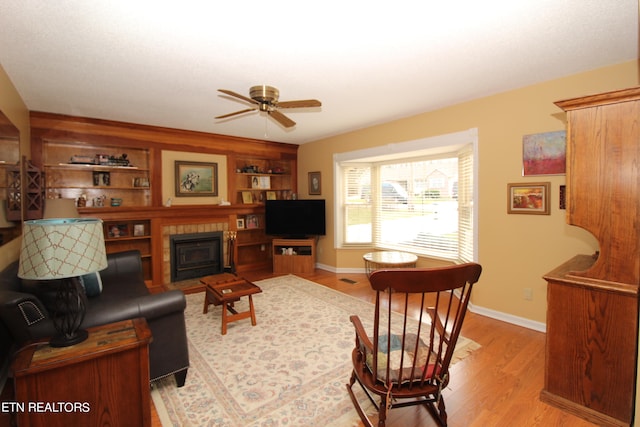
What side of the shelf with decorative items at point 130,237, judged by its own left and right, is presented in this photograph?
front

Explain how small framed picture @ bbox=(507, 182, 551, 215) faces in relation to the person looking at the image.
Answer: facing the viewer and to the left of the viewer

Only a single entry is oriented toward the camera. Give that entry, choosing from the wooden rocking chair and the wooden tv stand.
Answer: the wooden tv stand

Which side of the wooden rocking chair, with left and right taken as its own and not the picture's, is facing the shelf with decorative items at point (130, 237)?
front

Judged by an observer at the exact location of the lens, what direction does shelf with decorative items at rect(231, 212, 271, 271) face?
facing the viewer and to the right of the viewer

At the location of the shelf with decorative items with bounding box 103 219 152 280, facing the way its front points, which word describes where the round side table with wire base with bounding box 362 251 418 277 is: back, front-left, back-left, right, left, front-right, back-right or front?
front-left

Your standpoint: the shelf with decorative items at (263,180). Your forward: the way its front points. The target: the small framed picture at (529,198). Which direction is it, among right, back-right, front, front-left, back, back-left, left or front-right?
front-left

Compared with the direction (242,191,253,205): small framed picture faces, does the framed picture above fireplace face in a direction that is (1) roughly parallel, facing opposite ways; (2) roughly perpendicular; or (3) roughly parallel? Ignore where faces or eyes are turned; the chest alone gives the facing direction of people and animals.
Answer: roughly parallel

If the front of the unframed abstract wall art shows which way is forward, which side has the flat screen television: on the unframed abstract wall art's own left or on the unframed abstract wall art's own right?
on the unframed abstract wall art's own right

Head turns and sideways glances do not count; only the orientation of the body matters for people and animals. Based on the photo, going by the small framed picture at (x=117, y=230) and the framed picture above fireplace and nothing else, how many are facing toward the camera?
2

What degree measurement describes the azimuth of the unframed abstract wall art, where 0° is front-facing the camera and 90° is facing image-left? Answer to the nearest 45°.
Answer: approximately 45°

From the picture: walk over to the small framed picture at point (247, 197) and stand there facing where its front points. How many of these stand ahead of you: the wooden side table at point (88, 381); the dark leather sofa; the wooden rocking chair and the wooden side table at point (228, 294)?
4

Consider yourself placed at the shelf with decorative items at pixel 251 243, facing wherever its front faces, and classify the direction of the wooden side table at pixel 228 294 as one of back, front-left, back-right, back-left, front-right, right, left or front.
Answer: front-right

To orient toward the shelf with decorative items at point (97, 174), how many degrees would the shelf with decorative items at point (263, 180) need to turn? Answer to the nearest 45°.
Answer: approximately 45° to its right

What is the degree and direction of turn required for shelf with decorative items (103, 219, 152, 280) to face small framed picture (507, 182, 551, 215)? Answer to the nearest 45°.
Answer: approximately 45° to its left

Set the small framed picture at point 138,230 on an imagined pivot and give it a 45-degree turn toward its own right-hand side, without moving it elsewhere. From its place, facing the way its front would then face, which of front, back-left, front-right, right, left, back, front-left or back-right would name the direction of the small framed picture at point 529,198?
left

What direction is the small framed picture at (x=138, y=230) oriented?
toward the camera

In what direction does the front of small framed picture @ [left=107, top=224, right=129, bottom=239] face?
toward the camera

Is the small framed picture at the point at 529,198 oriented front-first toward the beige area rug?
yes

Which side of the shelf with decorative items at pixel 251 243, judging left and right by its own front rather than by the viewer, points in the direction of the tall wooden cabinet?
front

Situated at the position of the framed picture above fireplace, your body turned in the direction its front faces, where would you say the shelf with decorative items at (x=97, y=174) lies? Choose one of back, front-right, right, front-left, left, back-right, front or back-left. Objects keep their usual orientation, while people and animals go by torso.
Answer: right

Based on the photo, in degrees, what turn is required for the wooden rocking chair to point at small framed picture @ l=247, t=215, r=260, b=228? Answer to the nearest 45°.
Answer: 0° — it already faces it
